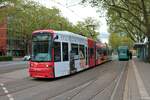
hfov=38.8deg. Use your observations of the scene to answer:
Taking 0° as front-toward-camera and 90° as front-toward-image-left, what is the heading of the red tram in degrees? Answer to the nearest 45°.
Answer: approximately 45°
